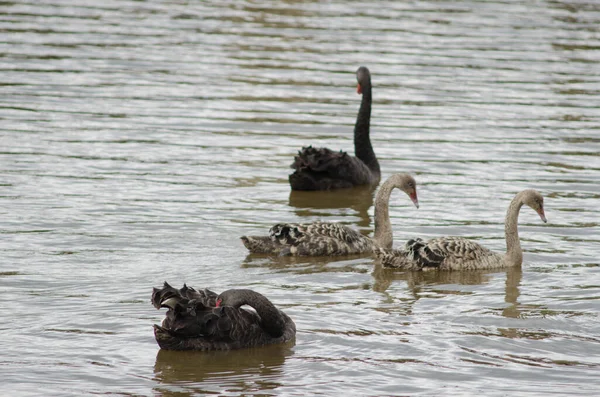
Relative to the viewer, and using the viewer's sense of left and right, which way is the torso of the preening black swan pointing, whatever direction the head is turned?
facing to the right of the viewer

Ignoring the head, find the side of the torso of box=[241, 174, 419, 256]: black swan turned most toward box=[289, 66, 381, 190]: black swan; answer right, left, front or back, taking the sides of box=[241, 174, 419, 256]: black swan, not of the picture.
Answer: left

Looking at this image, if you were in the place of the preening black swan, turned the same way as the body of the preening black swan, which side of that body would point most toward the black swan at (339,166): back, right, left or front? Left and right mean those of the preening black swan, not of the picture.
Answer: left

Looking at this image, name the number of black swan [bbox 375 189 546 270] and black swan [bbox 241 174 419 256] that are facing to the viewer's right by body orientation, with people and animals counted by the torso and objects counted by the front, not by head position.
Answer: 2

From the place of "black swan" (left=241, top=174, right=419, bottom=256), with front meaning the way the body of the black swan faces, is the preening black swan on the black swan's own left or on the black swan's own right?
on the black swan's own right

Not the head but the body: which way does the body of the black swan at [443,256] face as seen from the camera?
to the viewer's right

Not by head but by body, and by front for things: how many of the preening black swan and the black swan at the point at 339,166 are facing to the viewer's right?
2

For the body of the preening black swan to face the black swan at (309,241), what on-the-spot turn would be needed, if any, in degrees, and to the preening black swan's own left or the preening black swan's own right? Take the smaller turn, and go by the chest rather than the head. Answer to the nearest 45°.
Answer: approximately 90° to the preening black swan's own left

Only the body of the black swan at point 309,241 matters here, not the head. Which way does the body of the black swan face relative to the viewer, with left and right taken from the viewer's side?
facing to the right of the viewer

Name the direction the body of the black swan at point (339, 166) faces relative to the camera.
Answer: to the viewer's right
